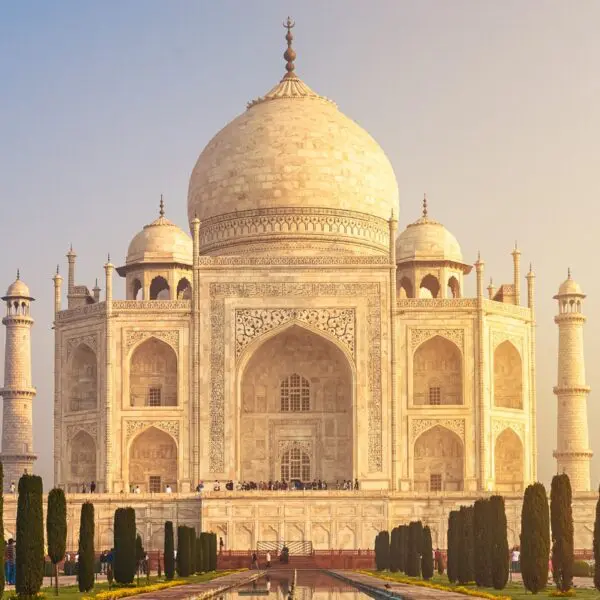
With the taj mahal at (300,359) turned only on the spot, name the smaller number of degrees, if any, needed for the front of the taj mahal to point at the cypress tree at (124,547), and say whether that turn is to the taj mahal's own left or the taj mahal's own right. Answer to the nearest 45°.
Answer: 0° — it already faces it

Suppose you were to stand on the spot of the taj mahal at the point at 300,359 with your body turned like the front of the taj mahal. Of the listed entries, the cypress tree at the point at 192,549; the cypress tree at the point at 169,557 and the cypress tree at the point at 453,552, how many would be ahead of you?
3

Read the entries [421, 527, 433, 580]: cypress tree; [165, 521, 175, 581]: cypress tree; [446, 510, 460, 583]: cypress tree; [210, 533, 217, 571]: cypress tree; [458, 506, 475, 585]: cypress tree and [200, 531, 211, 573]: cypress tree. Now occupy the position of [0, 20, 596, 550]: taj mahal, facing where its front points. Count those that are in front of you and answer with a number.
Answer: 6

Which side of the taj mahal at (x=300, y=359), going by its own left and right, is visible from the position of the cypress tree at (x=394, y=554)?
front

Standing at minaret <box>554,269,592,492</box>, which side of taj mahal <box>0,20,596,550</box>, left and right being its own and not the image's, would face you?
left

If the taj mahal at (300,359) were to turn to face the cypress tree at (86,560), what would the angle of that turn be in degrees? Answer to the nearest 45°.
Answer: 0° — it already faces it

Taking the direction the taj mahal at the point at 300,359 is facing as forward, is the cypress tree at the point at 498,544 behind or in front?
in front

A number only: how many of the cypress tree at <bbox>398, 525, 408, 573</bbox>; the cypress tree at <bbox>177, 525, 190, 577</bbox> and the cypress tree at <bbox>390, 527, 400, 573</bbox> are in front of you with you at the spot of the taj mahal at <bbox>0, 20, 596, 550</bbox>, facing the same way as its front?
3

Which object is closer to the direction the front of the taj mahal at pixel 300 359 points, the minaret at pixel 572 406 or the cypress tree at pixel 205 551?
the cypress tree

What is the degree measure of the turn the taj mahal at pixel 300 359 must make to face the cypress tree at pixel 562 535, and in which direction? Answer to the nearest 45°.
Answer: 0° — it already faces it

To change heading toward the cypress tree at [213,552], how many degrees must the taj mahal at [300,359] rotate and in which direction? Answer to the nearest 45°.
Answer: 0° — it already faces it

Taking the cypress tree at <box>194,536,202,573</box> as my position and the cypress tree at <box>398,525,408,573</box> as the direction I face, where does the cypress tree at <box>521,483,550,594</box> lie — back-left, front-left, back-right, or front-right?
front-right

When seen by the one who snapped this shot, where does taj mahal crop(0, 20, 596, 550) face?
facing the viewer

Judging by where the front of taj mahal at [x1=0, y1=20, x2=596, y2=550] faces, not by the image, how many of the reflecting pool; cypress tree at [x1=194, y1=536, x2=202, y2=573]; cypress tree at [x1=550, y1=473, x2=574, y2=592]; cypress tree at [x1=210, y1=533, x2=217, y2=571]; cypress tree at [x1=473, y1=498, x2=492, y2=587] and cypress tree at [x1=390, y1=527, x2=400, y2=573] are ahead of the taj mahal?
6

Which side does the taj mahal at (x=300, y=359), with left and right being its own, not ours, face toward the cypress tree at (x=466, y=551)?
front

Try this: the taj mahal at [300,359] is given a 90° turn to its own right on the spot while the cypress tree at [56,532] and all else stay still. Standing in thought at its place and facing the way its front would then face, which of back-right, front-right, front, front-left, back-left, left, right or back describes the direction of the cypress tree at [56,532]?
left
